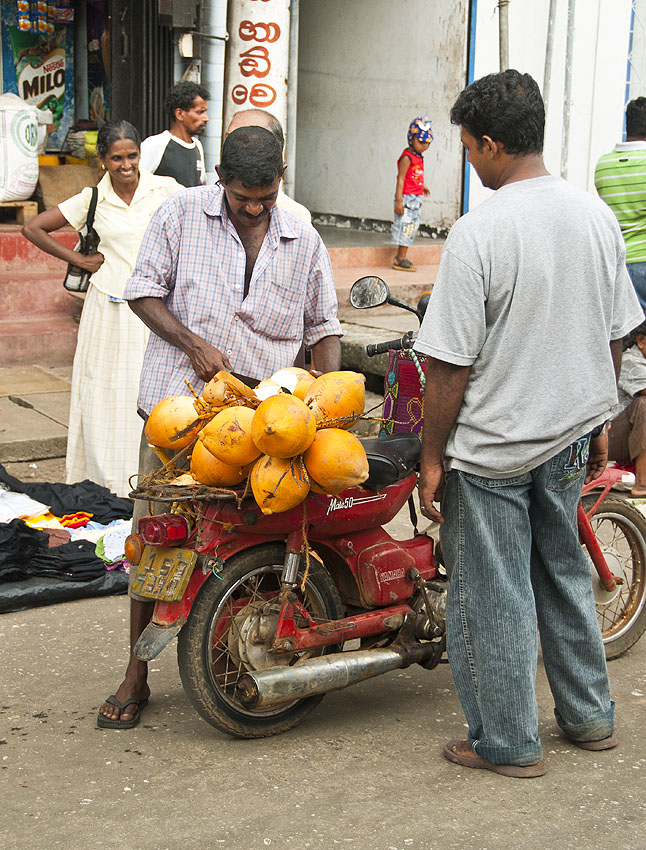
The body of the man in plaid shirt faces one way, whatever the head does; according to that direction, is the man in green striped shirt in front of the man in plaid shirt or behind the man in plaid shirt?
behind

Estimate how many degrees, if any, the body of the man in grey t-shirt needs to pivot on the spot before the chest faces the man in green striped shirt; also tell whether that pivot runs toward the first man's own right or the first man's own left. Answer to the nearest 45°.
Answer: approximately 45° to the first man's own right

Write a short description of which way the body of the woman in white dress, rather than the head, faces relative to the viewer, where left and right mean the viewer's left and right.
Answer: facing the viewer and to the right of the viewer

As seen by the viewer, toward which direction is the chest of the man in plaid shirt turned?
toward the camera

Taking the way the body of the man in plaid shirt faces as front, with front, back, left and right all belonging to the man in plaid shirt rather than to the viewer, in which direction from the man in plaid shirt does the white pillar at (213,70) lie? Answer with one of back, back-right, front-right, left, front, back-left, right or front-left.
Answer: back

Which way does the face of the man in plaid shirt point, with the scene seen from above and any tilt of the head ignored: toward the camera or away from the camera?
toward the camera

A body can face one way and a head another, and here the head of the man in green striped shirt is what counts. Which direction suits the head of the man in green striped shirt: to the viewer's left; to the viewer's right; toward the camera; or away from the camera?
away from the camera

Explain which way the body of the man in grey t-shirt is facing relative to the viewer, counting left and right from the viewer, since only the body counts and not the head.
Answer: facing away from the viewer and to the left of the viewer

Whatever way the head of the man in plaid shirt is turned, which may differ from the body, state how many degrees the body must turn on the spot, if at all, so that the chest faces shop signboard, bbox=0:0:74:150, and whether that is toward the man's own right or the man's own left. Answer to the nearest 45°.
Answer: approximately 180°

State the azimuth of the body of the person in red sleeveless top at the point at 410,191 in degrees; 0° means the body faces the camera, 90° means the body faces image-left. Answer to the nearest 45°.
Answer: approximately 315°

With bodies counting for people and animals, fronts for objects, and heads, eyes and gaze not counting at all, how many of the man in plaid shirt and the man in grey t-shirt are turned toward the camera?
1

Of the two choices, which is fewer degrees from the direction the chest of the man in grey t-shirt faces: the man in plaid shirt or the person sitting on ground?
the man in plaid shirt
